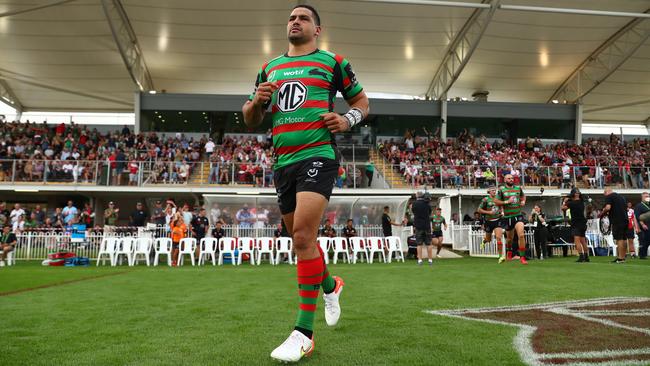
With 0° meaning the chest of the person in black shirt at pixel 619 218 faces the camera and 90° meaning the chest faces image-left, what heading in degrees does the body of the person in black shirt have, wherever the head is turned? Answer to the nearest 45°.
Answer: approximately 90°

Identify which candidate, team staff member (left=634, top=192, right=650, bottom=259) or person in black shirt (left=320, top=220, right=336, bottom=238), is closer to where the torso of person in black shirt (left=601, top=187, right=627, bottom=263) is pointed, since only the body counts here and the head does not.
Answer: the person in black shirt

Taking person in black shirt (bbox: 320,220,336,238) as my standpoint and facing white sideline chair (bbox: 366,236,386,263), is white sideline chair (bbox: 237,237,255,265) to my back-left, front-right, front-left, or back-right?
back-right

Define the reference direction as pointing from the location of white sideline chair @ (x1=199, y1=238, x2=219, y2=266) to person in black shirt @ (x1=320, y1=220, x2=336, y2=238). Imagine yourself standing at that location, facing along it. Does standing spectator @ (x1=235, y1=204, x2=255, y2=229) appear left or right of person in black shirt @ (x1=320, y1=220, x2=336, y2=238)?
left

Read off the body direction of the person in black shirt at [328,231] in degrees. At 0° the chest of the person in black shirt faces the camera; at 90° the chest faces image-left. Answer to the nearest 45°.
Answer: approximately 0°

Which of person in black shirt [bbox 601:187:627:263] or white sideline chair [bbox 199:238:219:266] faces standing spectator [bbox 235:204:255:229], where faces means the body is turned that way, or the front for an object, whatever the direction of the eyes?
the person in black shirt

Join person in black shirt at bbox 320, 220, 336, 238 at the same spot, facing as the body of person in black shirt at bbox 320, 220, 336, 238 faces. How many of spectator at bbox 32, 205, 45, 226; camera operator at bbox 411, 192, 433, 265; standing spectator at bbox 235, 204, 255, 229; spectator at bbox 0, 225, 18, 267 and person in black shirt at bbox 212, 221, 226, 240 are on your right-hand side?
4
